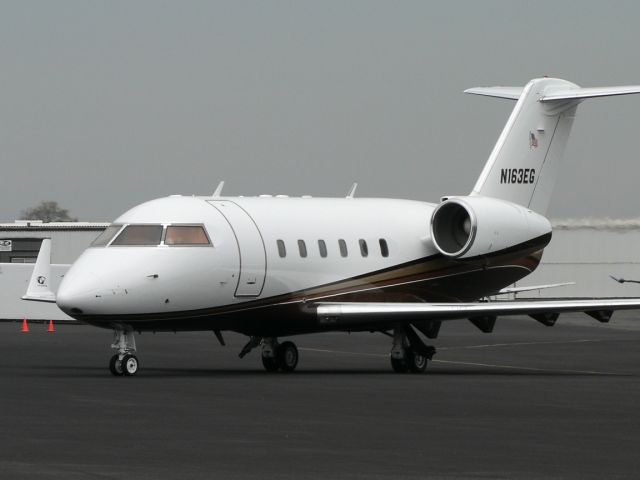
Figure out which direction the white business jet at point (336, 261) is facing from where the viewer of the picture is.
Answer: facing the viewer and to the left of the viewer
